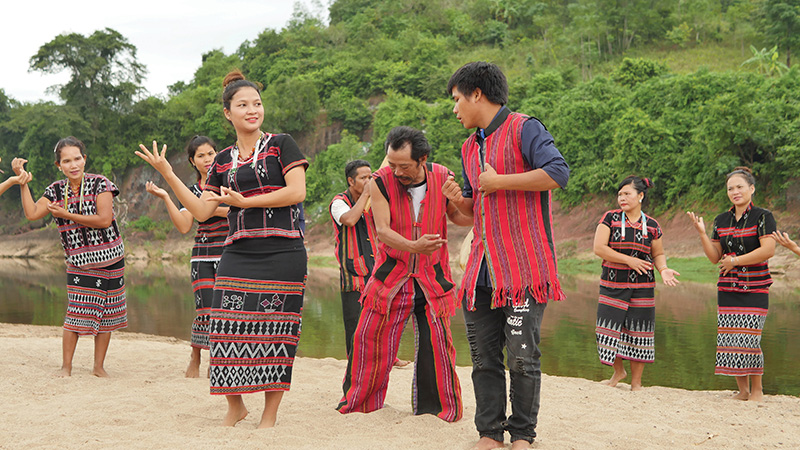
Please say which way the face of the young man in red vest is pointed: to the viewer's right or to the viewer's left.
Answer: to the viewer's left

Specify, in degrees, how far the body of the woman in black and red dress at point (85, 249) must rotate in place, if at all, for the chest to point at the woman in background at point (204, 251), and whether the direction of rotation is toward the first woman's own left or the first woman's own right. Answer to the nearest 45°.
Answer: approximately 45° to the first woman's own left

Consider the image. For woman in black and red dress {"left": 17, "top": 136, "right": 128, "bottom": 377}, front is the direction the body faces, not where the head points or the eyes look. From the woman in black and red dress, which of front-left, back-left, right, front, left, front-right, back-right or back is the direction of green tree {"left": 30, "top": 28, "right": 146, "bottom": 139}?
back

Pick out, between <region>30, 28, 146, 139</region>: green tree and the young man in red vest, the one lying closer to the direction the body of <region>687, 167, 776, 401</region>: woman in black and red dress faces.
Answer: the young man in red vest

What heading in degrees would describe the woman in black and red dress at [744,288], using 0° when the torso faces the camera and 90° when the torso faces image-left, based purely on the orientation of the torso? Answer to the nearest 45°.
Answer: approximately 45°

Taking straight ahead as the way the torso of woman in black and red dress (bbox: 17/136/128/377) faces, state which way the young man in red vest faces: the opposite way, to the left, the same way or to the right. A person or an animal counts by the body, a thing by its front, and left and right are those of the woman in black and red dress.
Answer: to the right

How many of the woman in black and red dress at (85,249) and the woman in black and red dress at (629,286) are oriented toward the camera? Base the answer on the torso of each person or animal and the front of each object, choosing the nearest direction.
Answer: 2

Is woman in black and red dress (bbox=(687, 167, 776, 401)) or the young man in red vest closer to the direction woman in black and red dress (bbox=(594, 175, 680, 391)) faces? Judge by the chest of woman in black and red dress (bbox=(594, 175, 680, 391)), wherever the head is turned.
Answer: the young man in red vest

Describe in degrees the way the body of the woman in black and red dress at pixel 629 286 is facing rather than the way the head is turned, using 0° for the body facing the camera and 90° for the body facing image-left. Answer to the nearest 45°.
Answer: approximately 0°

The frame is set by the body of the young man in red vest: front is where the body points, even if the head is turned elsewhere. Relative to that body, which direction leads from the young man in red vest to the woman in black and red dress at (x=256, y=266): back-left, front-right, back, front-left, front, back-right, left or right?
front-right

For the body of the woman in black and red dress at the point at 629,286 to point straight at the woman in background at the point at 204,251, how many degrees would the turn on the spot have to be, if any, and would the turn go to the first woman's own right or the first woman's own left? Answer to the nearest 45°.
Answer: approximately 45° to the first woman's own right

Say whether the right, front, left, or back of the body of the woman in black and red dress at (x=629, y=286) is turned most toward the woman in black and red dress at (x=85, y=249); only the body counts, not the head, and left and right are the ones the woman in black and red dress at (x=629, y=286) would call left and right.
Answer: right

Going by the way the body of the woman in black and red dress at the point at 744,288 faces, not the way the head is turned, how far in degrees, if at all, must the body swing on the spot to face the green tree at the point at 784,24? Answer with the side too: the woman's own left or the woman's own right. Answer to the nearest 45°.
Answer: approximately 135° to the woman's own right
